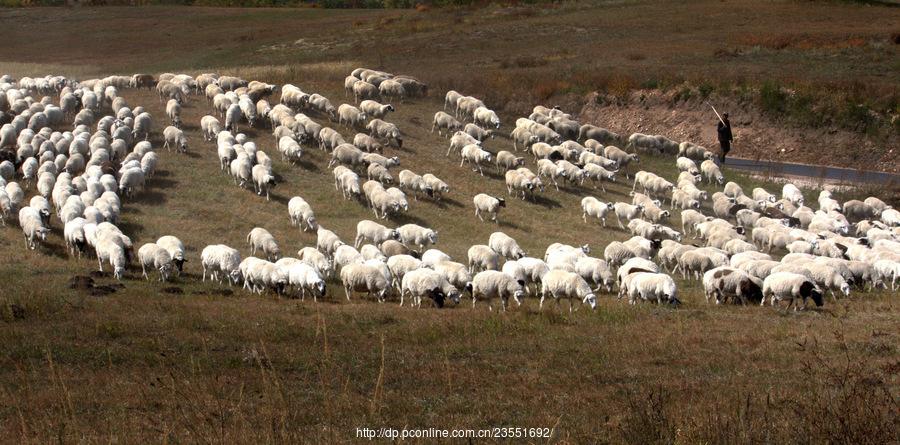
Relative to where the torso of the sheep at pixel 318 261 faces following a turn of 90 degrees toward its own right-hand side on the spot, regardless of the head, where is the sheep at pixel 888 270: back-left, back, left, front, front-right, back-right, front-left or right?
back-left

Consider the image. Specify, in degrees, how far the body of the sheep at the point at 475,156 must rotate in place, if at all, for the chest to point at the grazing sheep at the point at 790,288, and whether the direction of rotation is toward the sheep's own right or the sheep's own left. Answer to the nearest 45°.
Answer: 0° — it already faces it

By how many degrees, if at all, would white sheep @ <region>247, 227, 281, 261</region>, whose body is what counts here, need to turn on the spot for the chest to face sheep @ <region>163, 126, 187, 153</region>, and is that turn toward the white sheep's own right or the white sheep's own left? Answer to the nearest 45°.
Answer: approximately 135° to the white sheep's own left

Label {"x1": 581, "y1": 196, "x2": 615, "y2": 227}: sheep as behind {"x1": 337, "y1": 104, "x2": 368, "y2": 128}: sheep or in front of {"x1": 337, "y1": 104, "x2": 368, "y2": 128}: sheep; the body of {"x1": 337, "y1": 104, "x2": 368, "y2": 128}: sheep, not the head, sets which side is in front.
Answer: in front

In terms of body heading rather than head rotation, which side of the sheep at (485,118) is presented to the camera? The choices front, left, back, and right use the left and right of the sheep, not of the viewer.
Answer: right

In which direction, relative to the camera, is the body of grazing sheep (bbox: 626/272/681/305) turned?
to the viewer's right

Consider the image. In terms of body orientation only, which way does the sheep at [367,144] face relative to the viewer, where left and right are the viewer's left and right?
facing to the right of the viewer

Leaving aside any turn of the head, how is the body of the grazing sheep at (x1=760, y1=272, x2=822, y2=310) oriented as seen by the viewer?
to the viewer's right
